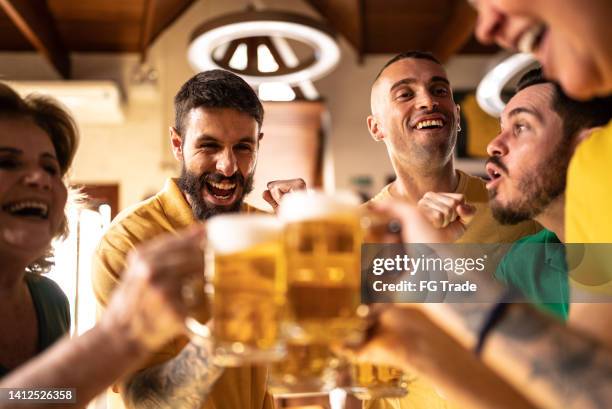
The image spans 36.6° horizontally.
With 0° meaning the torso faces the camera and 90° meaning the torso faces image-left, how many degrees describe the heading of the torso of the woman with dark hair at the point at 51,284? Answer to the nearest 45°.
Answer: approximately 315°
